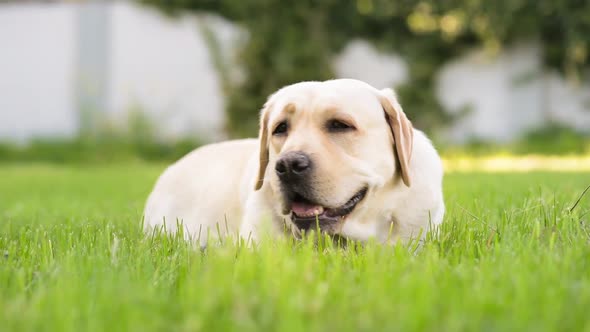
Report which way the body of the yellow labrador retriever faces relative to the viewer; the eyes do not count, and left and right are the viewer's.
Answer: facing the viewer and to the right of the viewer
